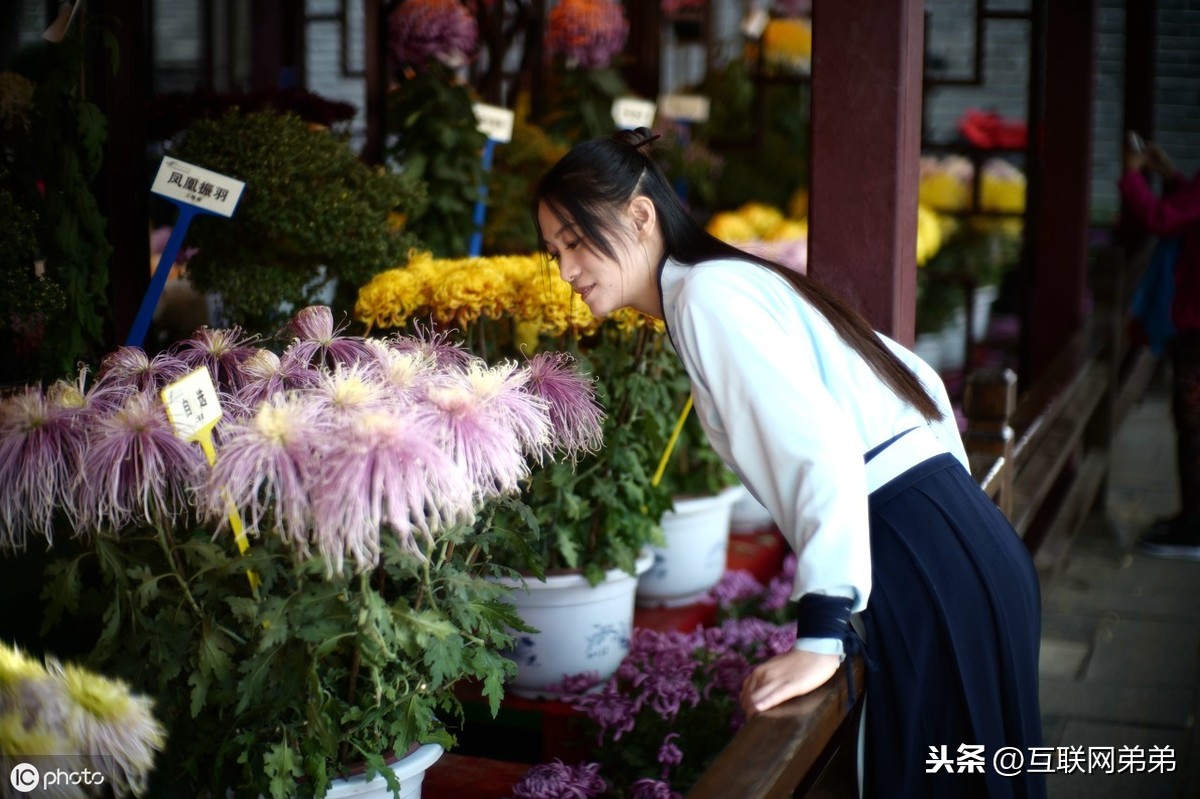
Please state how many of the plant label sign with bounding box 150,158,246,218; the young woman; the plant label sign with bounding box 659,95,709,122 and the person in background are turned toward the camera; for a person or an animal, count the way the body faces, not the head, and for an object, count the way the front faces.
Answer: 2

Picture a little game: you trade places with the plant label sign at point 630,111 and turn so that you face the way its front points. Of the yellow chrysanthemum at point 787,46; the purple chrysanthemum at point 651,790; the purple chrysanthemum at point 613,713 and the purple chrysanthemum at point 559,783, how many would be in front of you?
3

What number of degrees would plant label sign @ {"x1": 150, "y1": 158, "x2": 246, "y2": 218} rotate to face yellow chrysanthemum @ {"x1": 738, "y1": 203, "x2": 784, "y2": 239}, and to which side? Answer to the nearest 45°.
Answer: approximately 135° to its left

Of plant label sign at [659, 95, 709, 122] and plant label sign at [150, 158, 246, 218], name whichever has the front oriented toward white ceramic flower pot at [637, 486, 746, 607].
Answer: plant label sign at [659, 95, 709, 122]

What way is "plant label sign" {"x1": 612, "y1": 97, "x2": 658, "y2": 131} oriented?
toward the camera

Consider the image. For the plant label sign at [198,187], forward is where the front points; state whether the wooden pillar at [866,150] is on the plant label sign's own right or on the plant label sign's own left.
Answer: on the plant label sign's own left

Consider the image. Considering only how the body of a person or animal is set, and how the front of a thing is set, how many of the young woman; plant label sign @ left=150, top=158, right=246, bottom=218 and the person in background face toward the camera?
1

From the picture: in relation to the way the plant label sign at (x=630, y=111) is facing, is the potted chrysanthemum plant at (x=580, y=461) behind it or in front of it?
in front

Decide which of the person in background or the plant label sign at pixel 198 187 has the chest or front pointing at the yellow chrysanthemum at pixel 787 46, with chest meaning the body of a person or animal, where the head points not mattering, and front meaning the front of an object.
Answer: the person in background

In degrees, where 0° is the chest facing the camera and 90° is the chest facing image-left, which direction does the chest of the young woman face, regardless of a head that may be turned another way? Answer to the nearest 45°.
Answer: approximately 90°

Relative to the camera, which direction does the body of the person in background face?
to the viewer's left

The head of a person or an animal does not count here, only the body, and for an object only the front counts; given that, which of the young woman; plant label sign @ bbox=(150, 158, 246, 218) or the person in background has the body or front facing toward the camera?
the plant label sign

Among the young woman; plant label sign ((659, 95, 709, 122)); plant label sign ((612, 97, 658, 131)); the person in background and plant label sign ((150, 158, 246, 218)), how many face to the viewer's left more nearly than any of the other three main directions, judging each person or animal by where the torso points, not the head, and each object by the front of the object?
2
